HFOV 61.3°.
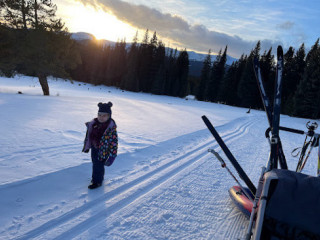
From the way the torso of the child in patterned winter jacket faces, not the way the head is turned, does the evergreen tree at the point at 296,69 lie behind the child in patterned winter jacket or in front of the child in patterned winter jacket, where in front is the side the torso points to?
behind

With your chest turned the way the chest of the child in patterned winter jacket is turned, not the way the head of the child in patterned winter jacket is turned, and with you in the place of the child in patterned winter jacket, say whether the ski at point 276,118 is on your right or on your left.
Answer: on your left

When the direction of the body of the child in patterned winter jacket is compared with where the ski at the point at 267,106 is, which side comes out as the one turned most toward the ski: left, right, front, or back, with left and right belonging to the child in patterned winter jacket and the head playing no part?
left

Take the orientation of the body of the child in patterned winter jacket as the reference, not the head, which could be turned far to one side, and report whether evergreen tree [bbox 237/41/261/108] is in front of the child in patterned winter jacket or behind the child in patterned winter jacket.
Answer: behind

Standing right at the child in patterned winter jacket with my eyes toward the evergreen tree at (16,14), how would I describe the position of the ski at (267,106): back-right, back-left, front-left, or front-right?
back-right

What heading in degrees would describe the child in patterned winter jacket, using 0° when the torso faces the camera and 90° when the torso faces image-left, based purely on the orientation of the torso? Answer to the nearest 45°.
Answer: approximately 45°
